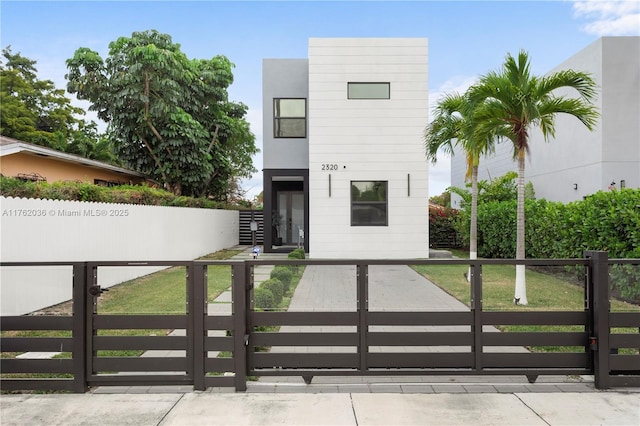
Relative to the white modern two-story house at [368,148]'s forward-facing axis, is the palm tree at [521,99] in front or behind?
in front

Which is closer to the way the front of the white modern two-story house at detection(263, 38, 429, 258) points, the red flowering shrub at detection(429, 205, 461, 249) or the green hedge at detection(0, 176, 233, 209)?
the green hedge

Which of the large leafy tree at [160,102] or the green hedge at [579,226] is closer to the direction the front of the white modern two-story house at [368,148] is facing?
the green hedge

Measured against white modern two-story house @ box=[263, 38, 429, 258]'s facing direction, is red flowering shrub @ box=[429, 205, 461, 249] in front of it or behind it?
behind

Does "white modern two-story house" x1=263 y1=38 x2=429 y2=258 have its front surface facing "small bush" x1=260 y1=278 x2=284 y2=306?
yes

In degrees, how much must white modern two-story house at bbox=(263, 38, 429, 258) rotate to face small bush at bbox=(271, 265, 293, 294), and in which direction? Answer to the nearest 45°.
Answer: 0° — it already faces it

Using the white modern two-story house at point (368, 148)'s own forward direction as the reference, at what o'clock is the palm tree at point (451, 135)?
The palm tree is roughly at 11 o'clock from the white modern two-story house.

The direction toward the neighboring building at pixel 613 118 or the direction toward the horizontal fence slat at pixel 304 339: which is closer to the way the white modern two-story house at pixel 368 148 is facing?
the horizontal fence slat

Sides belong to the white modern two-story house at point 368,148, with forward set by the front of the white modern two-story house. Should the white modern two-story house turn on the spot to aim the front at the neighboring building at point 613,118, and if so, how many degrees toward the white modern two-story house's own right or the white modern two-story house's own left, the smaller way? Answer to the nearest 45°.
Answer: approximately 90° to the white modern two-story house's own left

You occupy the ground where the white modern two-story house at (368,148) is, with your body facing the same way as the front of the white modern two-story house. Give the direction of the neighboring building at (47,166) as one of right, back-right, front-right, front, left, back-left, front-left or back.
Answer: right

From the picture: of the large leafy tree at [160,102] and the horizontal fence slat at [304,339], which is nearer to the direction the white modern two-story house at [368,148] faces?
the horizontal fence slat

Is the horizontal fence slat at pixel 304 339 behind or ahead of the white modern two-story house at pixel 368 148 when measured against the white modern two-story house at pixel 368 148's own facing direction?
ahead

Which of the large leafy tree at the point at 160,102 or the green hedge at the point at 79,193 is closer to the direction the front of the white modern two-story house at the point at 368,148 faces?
the green hedge

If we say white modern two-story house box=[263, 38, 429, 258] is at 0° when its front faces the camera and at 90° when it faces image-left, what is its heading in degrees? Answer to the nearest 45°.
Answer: approximately 0°

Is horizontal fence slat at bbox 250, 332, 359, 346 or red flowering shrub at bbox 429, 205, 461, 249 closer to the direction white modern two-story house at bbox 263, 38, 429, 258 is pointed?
the horizontal fence slat
